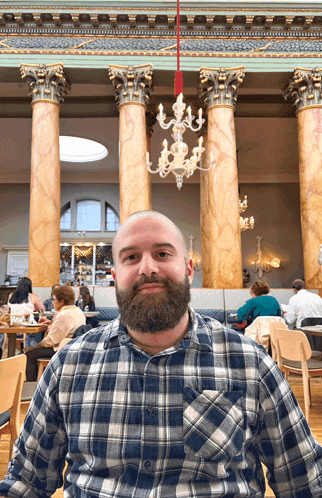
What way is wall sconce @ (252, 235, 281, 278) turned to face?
toward the camera

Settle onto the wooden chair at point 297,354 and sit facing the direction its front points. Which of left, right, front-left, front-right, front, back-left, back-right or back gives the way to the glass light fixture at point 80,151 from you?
left

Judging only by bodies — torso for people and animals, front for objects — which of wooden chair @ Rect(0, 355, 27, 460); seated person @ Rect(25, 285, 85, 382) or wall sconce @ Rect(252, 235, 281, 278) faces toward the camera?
the wall sconce

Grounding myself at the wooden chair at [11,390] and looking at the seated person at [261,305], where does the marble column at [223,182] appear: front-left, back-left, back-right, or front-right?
front-left

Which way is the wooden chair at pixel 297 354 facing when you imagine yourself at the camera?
facing away from the viewer and to the right of the viewer

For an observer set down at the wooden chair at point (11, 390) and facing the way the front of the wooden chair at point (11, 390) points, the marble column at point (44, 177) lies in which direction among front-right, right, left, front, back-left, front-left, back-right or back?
front-right

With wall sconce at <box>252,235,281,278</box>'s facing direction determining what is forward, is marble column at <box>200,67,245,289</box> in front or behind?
in front

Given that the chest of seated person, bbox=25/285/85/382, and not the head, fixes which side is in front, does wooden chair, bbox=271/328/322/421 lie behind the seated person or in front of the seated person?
behind

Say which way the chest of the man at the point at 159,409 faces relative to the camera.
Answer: toward the camera

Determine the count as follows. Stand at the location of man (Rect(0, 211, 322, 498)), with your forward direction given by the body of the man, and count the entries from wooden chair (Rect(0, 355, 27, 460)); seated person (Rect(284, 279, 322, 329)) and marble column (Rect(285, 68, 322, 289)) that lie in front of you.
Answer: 0

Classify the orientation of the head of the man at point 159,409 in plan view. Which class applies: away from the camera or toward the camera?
toward the camera

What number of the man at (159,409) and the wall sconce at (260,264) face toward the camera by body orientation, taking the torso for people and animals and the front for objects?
2

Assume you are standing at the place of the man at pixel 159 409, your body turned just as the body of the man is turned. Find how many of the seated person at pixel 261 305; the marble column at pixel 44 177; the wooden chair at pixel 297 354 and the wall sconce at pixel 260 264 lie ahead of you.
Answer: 0
